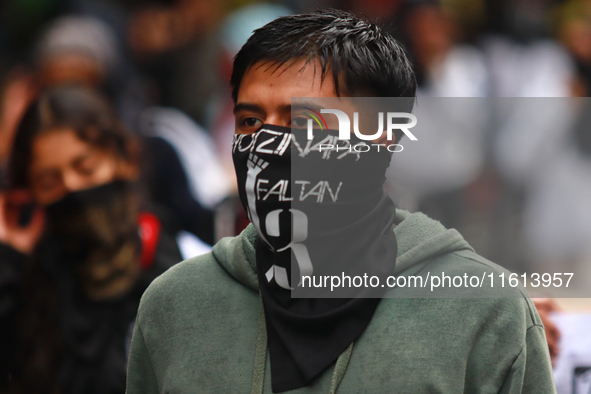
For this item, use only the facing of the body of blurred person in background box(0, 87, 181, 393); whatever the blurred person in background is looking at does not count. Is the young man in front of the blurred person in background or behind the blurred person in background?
in front

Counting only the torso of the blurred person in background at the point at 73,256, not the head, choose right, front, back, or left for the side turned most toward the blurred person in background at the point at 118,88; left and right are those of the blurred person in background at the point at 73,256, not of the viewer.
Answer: back

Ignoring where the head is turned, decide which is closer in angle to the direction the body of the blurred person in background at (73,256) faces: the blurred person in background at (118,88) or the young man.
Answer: the young man

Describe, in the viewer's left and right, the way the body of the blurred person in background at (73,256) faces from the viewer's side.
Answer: facing the viewer
